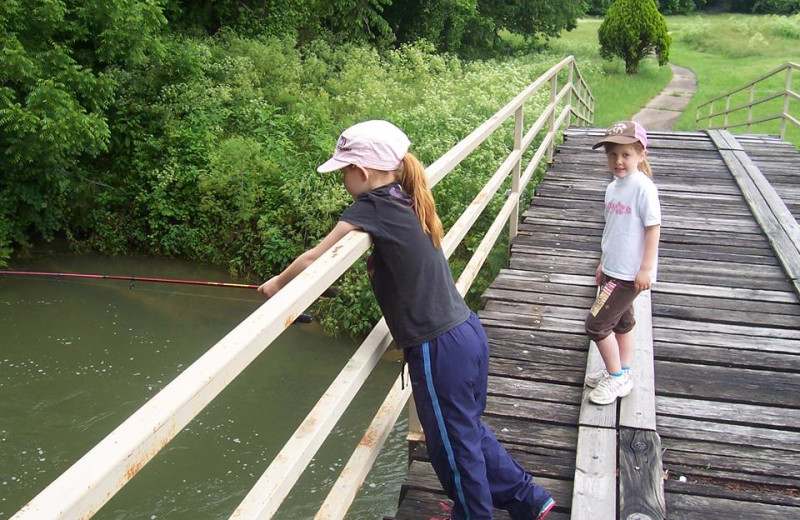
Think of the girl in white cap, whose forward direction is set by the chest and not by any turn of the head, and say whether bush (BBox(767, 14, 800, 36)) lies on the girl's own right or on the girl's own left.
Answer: on the girl's own right

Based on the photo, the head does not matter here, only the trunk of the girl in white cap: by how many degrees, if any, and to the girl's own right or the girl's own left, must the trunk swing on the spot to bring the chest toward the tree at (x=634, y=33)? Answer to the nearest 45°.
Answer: approximately 45° to the girl's own right

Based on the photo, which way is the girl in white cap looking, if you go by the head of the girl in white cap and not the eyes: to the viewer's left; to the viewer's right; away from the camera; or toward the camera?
to the viewer's left

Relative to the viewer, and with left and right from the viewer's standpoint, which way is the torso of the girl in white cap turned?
facing away from the viewer and to the left of the viewer

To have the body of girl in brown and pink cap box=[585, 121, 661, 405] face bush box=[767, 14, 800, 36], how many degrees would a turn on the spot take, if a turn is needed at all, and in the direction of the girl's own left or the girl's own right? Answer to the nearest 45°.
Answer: approximately 135° to the girl's own right

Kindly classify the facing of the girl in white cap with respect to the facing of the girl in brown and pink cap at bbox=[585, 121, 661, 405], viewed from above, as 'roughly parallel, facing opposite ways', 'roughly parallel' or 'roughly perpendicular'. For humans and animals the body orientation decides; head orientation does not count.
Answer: roughly perpendicular

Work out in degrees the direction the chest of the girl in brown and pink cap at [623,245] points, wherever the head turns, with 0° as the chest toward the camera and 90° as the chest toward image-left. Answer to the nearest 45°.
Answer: approximately 45°
